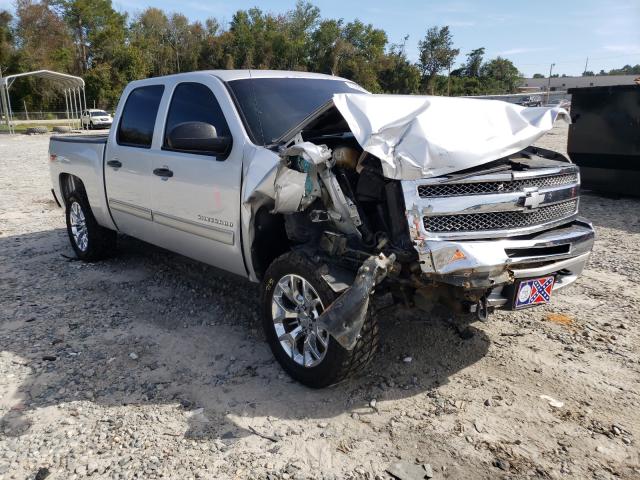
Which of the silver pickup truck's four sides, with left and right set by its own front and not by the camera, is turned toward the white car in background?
back

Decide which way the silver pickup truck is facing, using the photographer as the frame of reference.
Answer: facing the viewer and to the right of the viewer
